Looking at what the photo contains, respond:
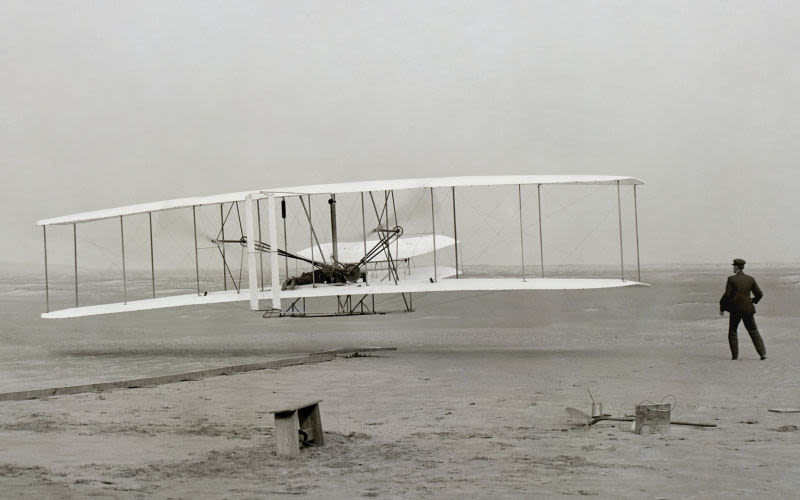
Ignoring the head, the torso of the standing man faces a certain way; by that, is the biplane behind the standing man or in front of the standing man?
in front

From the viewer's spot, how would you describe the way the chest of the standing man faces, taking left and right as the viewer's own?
facing away from the viewer and to the left of the viewer

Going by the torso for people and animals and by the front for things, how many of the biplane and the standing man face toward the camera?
0
